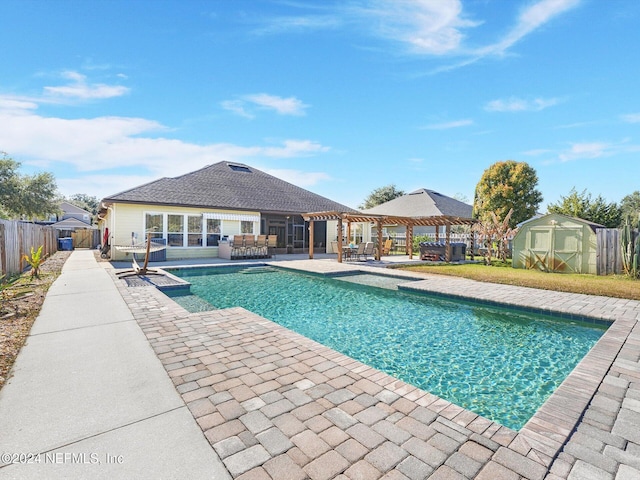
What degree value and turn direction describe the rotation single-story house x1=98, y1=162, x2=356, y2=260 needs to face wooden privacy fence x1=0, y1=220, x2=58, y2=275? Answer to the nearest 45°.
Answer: approximately 135° to its left

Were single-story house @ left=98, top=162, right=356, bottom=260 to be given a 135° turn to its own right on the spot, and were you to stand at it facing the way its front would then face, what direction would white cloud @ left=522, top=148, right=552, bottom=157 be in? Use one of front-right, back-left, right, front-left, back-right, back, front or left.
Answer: front-left

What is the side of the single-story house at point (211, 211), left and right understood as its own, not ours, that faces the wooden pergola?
right

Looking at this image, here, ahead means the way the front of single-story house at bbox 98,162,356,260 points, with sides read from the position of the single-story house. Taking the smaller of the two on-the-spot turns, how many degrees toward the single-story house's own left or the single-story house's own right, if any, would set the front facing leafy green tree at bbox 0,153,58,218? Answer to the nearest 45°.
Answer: approximately 45° to the single-story house's own left

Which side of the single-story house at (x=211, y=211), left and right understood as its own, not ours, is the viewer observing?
back

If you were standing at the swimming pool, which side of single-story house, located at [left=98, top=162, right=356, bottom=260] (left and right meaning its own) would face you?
back

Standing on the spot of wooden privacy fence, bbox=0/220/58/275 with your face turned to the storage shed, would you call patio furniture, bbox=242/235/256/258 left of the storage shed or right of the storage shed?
left
